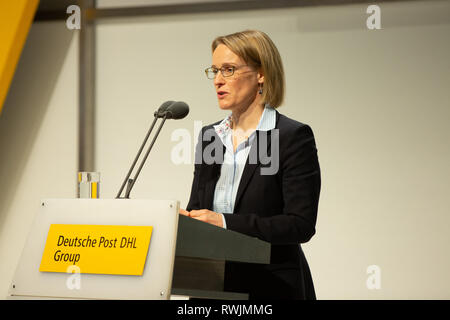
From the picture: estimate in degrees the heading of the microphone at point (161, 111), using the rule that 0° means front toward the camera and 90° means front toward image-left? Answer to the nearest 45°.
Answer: approximately 270°

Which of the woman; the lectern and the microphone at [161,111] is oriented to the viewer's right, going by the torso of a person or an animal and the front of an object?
the microphone

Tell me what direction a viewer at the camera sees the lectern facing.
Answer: facing the viewer and to the left of the viewer

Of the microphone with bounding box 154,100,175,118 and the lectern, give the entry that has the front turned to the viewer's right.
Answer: the microphone

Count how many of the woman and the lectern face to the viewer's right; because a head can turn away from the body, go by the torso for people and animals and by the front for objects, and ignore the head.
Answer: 0

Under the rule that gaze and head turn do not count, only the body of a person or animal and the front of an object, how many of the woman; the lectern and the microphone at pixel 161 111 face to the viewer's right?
1
